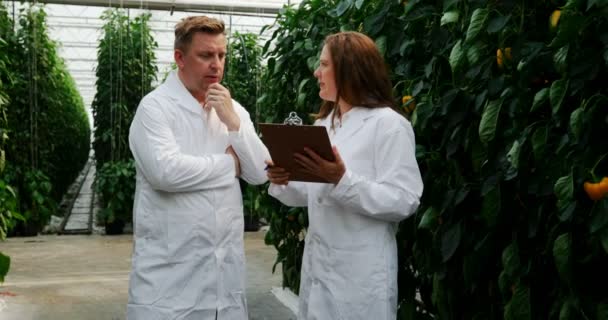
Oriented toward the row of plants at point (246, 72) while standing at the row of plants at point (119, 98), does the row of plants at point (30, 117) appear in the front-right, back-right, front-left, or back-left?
back-right

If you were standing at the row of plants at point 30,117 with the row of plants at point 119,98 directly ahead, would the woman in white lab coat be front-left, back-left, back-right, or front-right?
back-right

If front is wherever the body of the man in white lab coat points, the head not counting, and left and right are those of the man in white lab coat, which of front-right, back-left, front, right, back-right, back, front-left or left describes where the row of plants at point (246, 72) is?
back-left

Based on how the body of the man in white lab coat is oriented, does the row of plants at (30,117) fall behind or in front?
behind

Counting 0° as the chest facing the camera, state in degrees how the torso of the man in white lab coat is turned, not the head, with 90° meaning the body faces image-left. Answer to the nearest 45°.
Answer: approximately 315°

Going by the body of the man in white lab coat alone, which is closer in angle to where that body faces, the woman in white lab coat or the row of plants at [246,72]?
the woman in white lab coat

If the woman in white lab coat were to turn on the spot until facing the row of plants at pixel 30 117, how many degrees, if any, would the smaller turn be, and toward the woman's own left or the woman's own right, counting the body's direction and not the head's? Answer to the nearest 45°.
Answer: approximately 90° to the woman's own right

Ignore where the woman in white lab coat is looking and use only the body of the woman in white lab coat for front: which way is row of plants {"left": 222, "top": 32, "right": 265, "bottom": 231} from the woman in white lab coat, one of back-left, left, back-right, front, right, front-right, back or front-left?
back-right

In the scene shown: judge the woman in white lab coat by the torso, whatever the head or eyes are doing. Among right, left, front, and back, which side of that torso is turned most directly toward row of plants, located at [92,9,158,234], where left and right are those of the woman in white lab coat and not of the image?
right

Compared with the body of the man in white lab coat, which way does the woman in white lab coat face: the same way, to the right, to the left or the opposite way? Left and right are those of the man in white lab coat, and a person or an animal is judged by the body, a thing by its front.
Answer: to the right

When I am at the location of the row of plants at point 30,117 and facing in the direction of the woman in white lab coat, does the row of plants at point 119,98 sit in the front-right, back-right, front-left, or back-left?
back-left

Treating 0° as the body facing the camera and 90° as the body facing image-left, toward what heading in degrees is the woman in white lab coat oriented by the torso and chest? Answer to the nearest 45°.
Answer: approximately 45°

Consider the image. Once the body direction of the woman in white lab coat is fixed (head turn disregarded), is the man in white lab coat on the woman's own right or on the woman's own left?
on the woman's own right

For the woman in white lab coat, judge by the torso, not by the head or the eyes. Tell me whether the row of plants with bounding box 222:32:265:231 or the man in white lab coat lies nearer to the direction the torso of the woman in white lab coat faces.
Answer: the man in white lab coat
